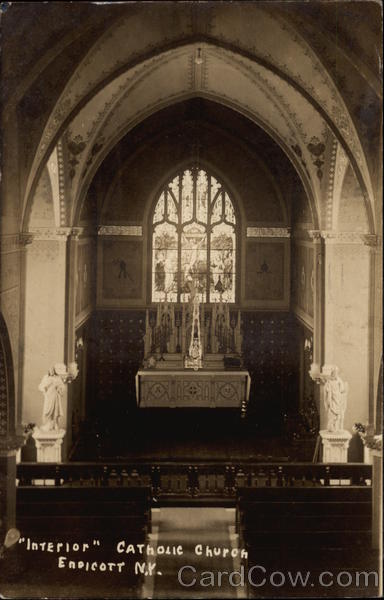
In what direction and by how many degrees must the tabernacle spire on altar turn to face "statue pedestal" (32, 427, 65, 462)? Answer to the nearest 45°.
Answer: approximately 45° to its right

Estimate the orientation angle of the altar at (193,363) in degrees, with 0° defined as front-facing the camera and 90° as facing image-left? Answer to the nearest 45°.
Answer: approximately 0°

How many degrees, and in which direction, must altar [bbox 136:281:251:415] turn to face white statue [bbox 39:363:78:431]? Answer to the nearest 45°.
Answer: approximately 45° to its right

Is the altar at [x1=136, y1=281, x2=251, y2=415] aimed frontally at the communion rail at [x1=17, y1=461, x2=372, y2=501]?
yes

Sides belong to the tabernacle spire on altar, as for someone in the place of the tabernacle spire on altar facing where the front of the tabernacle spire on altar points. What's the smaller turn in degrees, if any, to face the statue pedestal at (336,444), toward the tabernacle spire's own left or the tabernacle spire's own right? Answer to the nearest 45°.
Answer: approximately 45° to the tabernacle spire's own left

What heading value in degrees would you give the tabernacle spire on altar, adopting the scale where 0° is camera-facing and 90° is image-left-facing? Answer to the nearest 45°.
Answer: approximately 0°

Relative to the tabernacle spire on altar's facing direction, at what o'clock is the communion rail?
The communion rail is roughly at 12 o'clock from the tabernacle spire on altar.

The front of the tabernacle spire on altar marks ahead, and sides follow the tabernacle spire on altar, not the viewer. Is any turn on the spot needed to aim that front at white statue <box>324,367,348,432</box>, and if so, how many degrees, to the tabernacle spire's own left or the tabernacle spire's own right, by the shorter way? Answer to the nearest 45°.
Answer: approximately 45° to the tabernacle spire's own left
